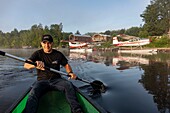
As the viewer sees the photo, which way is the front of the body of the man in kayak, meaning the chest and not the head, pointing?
toward the camera
